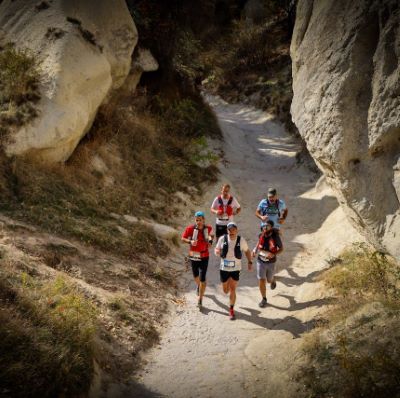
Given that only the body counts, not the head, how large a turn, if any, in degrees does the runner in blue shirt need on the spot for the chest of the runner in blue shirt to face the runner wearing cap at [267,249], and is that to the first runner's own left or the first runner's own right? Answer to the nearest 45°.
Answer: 0° — they already face them

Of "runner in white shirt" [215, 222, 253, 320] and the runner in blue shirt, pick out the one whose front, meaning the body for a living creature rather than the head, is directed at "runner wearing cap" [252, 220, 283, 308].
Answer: the runner in blue shirt

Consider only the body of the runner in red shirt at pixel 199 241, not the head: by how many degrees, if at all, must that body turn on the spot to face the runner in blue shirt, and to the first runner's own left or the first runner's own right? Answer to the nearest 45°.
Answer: approximately 135° to the first runner's own left

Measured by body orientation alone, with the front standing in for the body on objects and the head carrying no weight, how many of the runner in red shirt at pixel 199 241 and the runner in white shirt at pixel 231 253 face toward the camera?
2

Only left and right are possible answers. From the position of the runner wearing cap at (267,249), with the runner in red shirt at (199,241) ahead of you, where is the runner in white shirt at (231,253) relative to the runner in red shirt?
left

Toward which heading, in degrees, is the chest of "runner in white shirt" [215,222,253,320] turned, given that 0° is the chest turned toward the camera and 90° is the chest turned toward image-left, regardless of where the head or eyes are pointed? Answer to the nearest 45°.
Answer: approximately 0°

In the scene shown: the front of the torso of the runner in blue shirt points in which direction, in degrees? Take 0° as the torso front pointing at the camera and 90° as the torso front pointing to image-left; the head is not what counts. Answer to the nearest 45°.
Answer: approximately 0°

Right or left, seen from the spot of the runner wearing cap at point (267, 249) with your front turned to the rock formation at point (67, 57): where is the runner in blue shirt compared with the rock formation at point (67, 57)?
right

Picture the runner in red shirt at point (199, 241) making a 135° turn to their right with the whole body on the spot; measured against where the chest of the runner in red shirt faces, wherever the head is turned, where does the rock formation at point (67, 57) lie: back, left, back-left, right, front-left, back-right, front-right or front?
front

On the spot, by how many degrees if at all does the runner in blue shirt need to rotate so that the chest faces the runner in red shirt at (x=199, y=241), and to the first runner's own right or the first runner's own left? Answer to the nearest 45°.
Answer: approximately 45° to the first runner's own right

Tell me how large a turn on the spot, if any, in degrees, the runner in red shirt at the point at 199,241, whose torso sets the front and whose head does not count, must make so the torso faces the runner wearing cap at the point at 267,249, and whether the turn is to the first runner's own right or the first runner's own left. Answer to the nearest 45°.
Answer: approximately 90° to the first runner's own left
